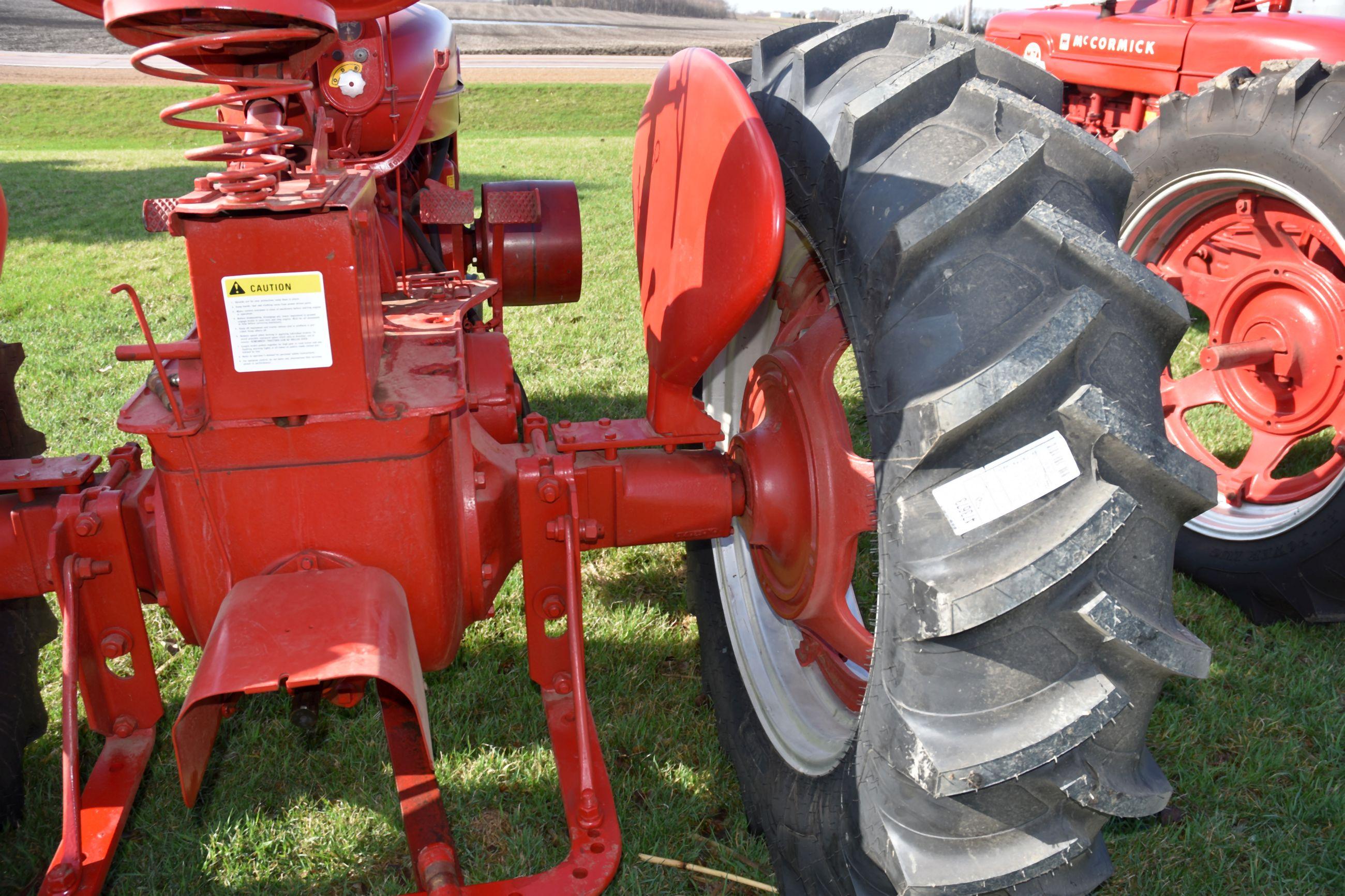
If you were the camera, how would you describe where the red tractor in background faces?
facing away from the viewer and to the left of the viewer

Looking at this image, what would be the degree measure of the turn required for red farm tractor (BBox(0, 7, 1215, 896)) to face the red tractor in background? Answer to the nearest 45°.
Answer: approximately 45° to its right

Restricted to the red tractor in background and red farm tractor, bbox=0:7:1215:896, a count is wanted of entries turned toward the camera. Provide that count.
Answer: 0

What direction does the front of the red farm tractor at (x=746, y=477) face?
away from the camera

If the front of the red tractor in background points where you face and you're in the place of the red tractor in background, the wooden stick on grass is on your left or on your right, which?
on your left
